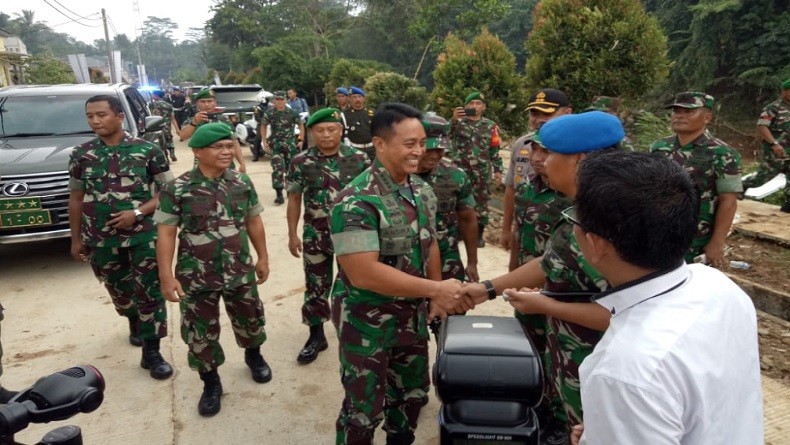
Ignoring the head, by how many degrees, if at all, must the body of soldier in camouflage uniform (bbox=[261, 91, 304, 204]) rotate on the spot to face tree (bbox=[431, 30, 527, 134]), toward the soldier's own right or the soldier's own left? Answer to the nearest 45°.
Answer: approximately 90° to the soldier's own left

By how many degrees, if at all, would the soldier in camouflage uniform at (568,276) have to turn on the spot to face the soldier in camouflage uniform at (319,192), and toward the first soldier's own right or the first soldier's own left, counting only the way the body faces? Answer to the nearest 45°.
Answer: approximately 45° to the first soldier's own right

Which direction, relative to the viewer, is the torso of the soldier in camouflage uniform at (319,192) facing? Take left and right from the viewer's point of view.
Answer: facing the viewer

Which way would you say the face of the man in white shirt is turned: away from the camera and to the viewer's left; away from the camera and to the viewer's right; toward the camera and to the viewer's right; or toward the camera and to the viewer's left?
away from the camera and to the viewer's left

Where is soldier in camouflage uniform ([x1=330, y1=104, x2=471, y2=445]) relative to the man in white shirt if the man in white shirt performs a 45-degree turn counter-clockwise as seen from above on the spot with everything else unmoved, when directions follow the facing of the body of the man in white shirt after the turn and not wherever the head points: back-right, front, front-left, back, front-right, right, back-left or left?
front-right

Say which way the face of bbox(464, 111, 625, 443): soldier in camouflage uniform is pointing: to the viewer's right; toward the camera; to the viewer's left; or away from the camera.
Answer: to the viewer's left

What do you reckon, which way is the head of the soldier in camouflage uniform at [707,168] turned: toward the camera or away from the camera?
toward the camera

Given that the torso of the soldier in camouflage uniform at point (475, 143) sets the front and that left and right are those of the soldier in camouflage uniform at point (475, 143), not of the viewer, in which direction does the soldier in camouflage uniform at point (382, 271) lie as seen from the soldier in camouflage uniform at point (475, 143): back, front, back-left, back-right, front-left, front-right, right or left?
front

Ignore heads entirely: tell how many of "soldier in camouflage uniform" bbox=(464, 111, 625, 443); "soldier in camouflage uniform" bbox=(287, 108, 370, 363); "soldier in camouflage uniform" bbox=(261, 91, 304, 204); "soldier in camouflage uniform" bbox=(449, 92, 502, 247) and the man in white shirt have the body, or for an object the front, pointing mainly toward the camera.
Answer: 3

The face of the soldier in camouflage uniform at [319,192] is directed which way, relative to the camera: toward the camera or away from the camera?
toward the camera

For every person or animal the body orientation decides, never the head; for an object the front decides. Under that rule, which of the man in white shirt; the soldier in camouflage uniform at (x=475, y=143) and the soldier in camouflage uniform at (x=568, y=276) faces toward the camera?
the soldier in camouflage uniform at (x=475, y=143)

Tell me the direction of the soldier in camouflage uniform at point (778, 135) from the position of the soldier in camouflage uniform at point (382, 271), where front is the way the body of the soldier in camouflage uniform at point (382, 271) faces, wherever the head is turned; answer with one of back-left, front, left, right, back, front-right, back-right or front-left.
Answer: left

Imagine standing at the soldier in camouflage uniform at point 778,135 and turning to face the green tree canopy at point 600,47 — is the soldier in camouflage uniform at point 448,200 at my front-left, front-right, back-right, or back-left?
back-left

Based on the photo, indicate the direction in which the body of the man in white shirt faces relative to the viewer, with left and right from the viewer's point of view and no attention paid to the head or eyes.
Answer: facing away from the viewer and to the left of the viewer

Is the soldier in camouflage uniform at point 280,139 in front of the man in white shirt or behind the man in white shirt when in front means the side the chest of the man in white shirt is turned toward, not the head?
in front

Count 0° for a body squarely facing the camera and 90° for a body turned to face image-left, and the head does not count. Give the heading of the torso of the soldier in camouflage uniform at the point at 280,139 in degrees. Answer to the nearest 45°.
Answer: approximately 0°

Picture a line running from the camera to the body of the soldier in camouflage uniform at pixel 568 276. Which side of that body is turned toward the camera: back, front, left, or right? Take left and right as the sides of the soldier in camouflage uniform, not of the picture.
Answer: left

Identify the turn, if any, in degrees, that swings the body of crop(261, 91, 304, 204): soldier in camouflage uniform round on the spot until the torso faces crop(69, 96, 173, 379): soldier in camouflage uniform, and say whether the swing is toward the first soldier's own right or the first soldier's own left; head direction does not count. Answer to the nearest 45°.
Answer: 0° — they already face them

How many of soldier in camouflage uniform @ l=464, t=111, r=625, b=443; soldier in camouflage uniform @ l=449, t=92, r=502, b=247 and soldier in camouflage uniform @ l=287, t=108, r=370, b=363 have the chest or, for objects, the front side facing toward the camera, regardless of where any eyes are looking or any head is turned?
2

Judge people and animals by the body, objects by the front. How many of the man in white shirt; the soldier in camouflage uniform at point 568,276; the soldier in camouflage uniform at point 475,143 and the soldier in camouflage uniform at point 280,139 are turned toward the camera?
2

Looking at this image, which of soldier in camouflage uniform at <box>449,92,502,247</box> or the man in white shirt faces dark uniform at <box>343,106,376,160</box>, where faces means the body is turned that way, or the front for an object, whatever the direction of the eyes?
the man in white shirt
